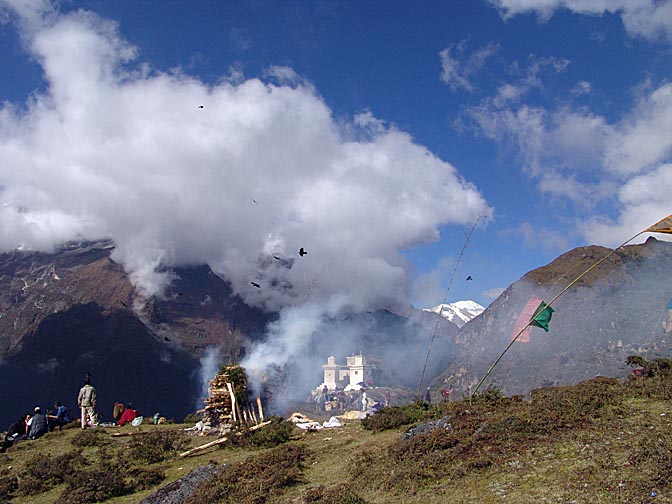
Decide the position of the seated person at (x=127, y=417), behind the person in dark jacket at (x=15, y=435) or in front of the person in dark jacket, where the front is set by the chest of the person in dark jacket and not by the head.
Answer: in front

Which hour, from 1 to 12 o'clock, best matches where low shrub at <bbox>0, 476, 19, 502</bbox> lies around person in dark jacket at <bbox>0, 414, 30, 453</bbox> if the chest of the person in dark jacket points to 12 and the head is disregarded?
The low shrub is roughly at 3 o'clock from the person in dark jacket.

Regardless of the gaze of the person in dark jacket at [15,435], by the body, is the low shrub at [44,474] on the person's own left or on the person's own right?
on the person's own right

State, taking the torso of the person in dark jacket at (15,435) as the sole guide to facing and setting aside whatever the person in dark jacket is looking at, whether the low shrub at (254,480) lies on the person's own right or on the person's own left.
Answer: on the person's own right

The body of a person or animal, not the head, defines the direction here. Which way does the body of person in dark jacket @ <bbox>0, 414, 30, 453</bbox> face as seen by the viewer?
to the viewer's right

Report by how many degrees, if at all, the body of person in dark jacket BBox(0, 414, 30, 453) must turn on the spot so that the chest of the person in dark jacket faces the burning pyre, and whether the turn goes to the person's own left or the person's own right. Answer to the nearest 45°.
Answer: approximately 45° to the person's own right
